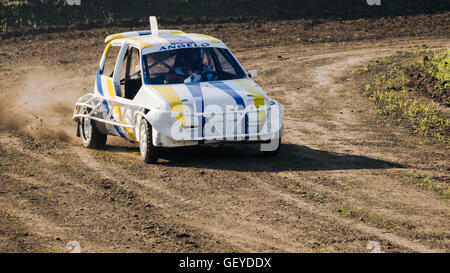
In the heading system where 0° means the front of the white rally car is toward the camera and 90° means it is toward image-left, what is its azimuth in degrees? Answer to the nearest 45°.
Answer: approximately 315°
